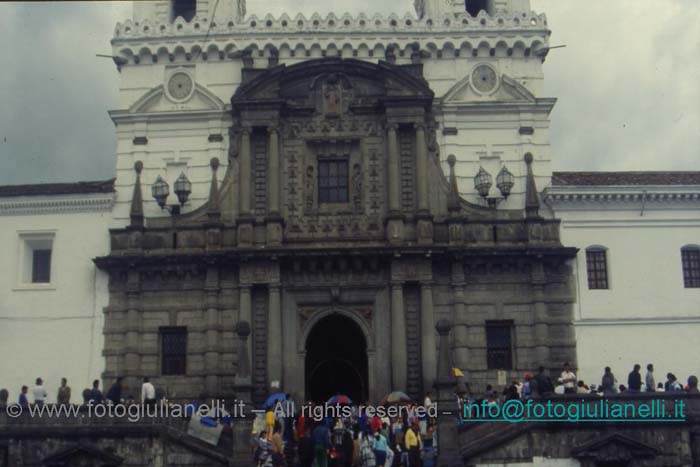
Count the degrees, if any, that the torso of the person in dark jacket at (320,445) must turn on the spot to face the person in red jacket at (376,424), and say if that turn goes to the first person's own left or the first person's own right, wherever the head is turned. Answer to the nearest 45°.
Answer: approximately 45° to the first person's own right

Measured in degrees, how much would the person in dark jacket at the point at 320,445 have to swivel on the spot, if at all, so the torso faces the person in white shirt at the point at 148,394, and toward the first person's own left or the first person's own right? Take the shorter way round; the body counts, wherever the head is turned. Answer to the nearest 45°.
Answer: approximately 45° to the first person's own left

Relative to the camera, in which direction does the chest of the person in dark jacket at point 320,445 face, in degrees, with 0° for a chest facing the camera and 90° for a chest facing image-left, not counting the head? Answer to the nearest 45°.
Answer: approximately 180°

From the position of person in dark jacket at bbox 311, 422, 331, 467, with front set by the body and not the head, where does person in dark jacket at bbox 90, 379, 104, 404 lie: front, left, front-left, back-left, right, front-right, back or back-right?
front-left

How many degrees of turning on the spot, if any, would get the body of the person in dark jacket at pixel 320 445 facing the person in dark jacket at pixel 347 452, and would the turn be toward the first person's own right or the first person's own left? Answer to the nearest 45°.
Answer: approximately 45° to the first person's own right

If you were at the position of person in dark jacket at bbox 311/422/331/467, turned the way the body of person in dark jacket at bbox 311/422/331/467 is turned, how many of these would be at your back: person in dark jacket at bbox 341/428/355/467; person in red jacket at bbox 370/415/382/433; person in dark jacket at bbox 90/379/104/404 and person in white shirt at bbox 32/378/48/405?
0

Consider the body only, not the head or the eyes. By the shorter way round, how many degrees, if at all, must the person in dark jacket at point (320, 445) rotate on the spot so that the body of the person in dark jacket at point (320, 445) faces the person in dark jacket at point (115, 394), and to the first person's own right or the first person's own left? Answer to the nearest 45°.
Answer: approximately 45° to the first person's own left

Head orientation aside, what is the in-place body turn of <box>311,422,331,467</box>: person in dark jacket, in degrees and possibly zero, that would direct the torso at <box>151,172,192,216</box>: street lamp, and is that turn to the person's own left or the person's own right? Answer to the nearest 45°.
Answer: approximately 45° to the person's own left
